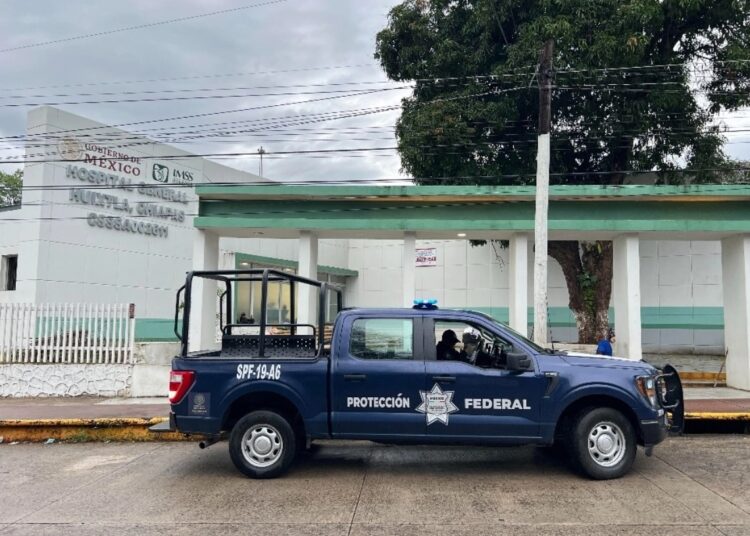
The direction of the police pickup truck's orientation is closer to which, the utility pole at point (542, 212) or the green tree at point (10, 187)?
the utility pole

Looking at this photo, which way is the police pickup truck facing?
to the viewer's right

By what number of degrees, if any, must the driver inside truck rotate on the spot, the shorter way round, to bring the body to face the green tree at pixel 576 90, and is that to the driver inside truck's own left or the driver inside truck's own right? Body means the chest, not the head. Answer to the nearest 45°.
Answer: approximately 90° to the driver inside truck's own left

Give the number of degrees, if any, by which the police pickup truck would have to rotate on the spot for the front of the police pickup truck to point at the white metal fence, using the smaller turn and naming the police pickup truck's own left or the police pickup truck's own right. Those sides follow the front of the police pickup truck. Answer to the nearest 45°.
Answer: approximately 135° to the police pickup truck's own left

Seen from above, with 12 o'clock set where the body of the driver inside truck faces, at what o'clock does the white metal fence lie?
The white metal fence is roughly at 7 o'clock from the driver inside truck.

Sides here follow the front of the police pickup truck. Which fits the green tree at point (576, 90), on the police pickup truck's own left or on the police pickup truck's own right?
on the police pickup truck's own left

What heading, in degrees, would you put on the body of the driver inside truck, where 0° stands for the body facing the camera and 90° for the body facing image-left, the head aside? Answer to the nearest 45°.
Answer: approximately 270°

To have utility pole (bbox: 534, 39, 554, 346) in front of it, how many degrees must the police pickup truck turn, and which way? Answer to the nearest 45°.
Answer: approximately 45° to its left
